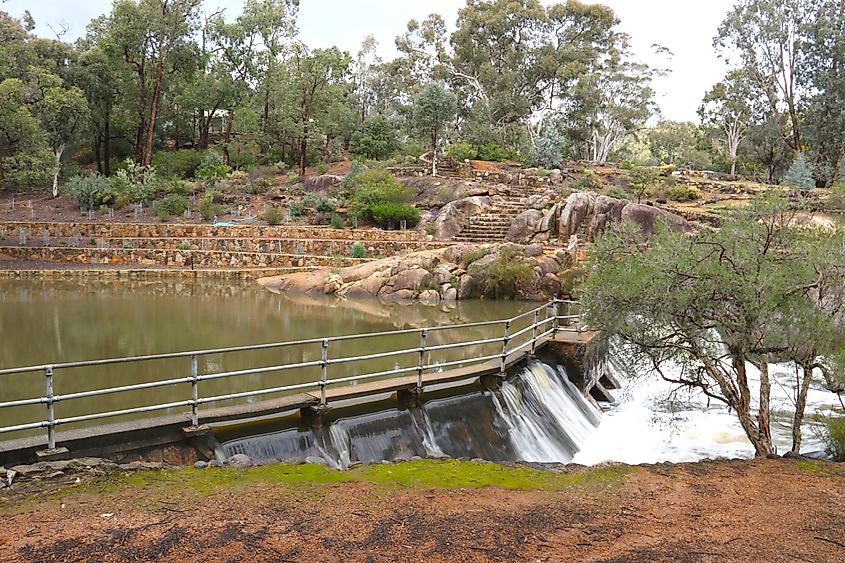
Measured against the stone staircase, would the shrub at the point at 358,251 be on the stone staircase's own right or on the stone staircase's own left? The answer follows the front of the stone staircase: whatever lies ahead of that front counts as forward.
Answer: on the stone staircase's own right

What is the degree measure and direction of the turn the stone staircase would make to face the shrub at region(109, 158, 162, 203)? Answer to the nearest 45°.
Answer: approximately 90° to its right

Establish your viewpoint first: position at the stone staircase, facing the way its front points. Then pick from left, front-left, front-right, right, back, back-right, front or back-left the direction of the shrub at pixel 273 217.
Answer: right

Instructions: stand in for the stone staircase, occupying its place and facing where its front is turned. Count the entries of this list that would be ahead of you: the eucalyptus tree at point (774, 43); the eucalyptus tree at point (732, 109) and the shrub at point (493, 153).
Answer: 0

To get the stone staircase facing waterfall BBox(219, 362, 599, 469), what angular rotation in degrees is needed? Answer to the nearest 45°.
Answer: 0° — it already faces it

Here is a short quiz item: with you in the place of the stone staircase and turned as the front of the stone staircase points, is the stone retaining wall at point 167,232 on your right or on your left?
on your right

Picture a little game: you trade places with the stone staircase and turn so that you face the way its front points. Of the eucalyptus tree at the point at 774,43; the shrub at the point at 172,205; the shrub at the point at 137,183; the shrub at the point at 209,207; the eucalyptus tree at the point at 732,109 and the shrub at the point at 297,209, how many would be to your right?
4

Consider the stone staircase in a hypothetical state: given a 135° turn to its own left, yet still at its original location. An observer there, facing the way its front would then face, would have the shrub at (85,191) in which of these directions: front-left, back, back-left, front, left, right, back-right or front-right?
back-left

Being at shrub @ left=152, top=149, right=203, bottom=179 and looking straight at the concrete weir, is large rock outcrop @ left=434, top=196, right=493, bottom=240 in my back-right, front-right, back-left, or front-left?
front-left

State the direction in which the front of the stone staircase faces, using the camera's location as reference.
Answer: facing the viewer

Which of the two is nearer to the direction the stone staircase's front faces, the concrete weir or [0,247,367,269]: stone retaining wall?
the concrete weir

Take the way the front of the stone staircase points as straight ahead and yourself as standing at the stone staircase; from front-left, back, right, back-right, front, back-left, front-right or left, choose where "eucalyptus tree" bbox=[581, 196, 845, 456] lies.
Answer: front

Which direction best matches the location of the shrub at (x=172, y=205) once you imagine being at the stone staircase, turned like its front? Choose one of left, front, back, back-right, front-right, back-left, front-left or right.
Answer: right

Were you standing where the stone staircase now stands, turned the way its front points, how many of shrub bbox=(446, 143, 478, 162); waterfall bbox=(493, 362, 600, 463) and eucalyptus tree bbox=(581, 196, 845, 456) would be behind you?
1

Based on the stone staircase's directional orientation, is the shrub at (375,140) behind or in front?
behind

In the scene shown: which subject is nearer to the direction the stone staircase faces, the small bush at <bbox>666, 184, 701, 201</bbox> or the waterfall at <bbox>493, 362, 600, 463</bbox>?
the waterfall

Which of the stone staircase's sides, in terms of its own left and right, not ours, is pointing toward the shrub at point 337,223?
right

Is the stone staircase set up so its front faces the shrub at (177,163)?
no

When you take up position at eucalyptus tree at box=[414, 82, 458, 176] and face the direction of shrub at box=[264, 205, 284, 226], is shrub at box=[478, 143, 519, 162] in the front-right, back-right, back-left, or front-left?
back-left

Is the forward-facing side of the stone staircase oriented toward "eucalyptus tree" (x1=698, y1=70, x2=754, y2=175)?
no
